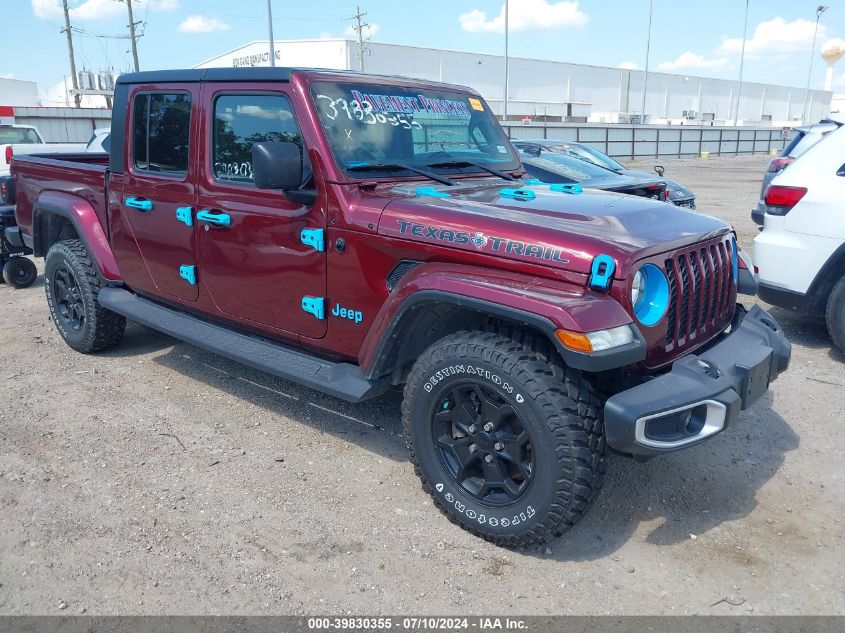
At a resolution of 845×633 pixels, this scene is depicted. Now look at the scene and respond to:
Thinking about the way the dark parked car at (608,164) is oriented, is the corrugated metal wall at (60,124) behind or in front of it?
behind

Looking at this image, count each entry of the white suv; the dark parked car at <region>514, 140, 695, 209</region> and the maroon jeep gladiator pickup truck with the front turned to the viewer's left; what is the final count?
0

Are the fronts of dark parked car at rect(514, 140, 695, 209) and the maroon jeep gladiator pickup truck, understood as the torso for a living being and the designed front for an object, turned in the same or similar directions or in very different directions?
same or similar directions

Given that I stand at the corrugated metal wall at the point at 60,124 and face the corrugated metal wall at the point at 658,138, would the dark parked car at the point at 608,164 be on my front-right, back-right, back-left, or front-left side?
front-right

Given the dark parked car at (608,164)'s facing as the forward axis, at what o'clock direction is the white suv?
The white suv is roughly at 1 o'clock from the dark parked car.

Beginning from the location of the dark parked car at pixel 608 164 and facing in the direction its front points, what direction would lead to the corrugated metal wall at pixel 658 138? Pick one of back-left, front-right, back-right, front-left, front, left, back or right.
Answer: back-left

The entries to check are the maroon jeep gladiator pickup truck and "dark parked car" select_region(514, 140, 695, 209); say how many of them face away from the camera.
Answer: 0

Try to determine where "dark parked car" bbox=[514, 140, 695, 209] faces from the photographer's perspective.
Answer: facing the viewer and to the right of the viewer

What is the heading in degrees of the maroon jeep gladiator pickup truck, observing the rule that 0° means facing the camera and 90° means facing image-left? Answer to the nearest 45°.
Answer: approximately 315°

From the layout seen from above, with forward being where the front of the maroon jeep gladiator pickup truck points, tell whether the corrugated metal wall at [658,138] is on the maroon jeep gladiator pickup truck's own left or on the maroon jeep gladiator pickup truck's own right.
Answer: on the maroon jeep gladiator pickup truck's own left

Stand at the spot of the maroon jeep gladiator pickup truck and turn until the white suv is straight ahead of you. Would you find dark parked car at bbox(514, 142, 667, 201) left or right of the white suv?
left

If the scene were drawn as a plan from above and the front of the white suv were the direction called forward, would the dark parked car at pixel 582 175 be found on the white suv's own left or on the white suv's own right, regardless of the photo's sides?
on the white suv's own left

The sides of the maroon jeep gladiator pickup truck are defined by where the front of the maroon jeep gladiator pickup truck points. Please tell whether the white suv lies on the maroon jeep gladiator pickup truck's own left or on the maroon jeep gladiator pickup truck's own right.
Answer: on the maroon jeep gladiator pickup truck's own left
